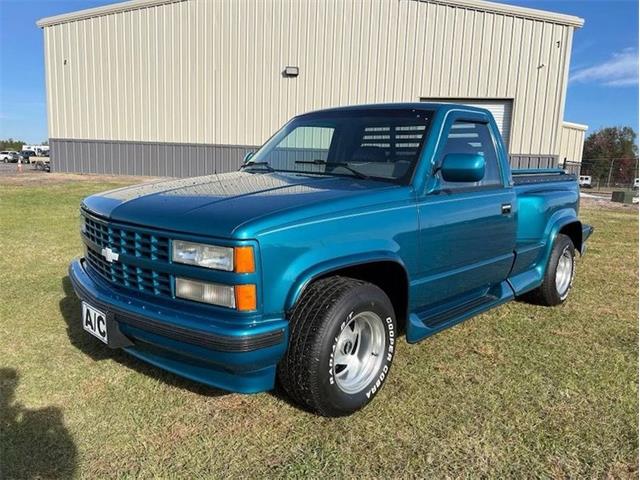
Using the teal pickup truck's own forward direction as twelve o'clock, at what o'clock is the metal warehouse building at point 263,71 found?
The metal warehouse building is roughly at 4 o'clock from the teal pickup truck.

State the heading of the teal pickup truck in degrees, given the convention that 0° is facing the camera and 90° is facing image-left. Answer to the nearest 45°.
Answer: approximately 45°

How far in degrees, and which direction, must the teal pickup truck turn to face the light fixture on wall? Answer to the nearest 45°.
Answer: approximately 135° to its right
